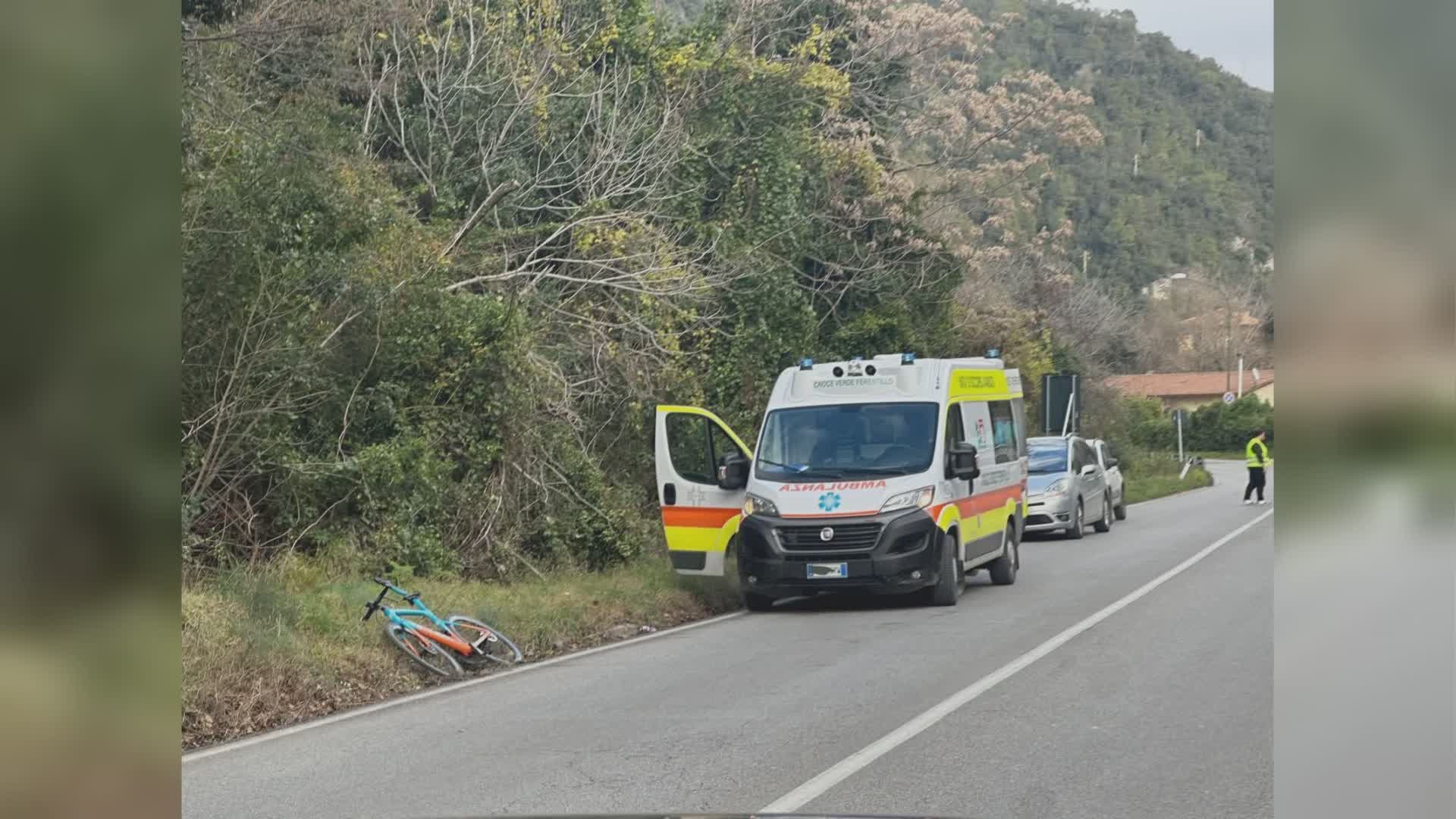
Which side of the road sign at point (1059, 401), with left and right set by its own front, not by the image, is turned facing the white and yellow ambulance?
back

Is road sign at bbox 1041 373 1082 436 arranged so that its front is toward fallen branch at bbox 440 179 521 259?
no

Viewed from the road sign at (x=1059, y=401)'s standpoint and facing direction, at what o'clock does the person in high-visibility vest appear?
The person in high-visibility vest is roughly at 2 o'clock from the road sign.

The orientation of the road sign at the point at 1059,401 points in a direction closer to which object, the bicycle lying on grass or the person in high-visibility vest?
the person in high-visibility vest

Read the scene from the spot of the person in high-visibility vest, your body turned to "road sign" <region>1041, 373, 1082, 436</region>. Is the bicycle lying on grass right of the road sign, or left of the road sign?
left

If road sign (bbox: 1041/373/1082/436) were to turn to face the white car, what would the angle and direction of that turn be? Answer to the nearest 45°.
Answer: approximately 180°

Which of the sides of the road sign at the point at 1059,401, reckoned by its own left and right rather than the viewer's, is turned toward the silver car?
back

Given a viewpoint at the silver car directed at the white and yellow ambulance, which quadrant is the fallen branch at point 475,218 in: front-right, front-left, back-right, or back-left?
front-right

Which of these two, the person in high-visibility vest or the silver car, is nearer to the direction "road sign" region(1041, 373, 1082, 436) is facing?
the person in high-visibility vest

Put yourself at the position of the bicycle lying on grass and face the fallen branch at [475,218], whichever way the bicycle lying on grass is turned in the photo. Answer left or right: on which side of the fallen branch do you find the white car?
right

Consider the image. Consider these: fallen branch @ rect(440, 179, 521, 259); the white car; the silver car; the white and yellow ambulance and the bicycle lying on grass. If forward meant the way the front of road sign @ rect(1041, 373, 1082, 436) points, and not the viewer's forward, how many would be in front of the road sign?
0

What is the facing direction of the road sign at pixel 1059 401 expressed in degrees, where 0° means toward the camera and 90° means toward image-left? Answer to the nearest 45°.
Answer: approximately 180°

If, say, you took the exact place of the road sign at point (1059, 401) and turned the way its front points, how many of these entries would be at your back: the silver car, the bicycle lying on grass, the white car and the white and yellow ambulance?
4

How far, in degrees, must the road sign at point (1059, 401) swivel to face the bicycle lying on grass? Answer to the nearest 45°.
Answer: approximately 180°

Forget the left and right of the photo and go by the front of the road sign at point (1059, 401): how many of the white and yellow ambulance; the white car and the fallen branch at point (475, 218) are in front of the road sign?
0
